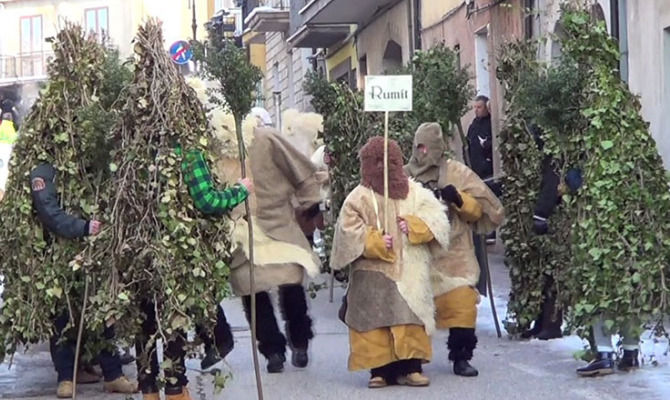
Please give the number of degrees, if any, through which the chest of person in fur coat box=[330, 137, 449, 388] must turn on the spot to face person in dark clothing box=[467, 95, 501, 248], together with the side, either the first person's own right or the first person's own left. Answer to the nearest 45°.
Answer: approximately 180°

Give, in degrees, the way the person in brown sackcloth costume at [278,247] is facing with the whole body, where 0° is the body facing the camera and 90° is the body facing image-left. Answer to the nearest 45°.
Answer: approximately 135°

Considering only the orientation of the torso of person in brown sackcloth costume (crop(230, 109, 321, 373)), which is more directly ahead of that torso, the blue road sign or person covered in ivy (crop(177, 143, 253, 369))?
the blue road sign

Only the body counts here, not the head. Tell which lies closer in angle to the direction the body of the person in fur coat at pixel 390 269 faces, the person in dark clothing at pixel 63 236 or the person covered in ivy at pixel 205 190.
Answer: the person covered in ivy
